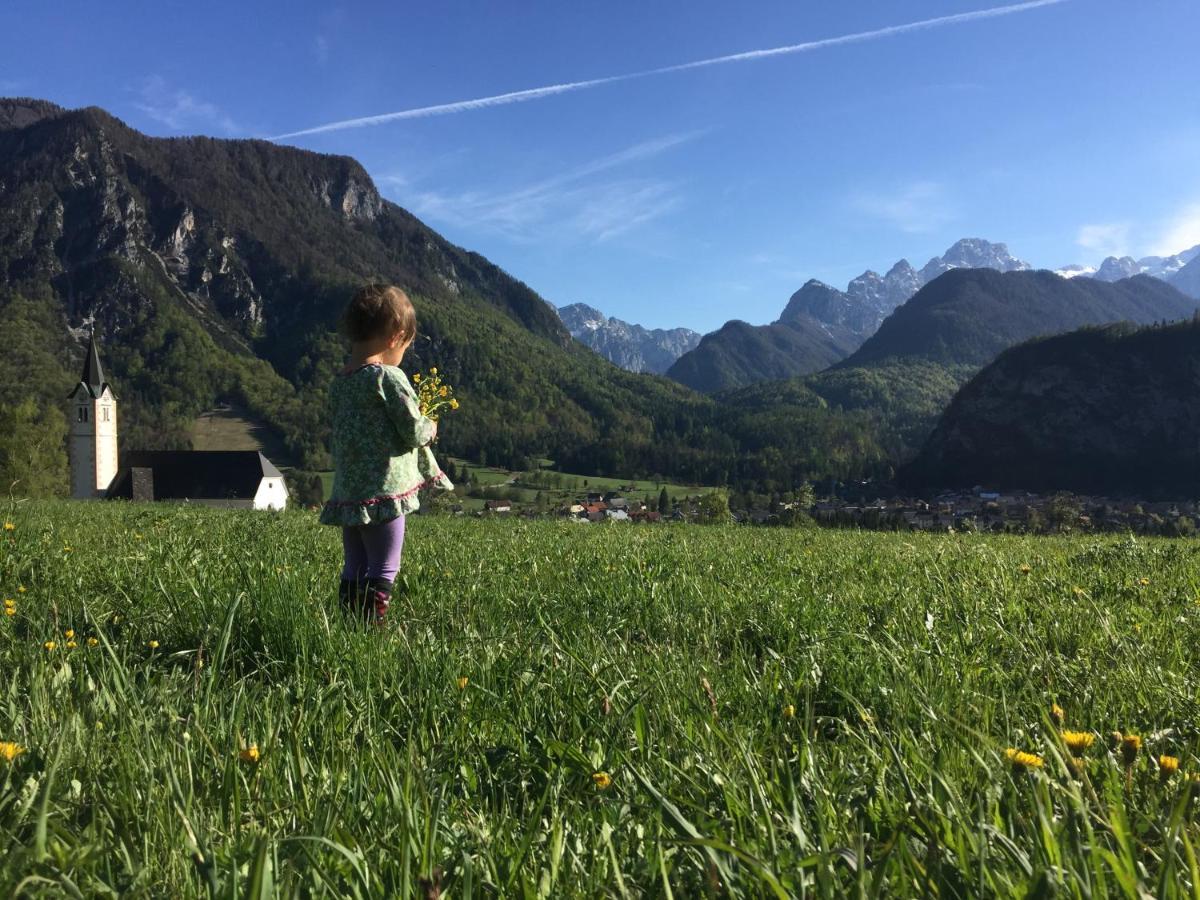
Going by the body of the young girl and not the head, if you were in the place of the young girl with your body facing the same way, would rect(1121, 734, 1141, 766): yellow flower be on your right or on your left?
on your right

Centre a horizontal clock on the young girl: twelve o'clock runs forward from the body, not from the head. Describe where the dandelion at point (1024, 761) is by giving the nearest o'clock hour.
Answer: The dandelion is roughly at 4 o'clock from the young girl.

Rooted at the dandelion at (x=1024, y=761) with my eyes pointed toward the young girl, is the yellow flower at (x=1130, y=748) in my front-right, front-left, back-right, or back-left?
back-right

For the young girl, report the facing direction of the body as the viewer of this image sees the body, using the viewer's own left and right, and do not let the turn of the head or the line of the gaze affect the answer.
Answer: facing away from the viewer and to the right of the viewer

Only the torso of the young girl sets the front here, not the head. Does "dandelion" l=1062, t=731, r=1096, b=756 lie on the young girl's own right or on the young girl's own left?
on the young girl's own right

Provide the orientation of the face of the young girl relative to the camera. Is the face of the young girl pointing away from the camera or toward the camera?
away from the camera
